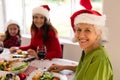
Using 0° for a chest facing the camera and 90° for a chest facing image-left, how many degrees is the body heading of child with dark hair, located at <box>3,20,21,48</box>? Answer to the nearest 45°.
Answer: approximately 0°

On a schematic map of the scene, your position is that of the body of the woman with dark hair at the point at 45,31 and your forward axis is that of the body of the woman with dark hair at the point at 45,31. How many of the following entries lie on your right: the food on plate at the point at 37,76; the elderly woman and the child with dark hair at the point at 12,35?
1

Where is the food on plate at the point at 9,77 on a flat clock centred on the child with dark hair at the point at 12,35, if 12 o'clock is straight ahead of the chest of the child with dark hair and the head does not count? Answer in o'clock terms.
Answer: The food on plate is roughly at 12 o'clock from the child with dark hair.

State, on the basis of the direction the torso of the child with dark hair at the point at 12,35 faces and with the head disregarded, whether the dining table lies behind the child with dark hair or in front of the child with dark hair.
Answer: in front

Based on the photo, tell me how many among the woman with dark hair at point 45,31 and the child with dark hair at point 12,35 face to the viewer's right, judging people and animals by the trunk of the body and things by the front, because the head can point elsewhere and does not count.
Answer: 0

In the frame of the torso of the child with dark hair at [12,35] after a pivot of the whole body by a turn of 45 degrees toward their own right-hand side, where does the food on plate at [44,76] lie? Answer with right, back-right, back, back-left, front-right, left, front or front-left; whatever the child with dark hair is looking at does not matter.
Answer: front-left

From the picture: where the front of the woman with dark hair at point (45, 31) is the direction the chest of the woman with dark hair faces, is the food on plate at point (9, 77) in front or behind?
in front

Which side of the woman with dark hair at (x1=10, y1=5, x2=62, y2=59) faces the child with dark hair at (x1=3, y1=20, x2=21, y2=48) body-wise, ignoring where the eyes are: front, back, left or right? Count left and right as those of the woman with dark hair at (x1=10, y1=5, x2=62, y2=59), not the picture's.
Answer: right

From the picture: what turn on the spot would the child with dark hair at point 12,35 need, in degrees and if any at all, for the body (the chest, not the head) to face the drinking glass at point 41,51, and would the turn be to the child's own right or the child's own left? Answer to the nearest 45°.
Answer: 0° — they already face it

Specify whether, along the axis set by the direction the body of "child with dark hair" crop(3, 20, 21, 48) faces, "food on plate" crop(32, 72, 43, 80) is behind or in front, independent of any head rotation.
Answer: in front

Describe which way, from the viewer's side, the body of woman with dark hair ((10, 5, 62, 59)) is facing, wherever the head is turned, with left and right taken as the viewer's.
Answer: facing the viewer and to the left of the viewer
